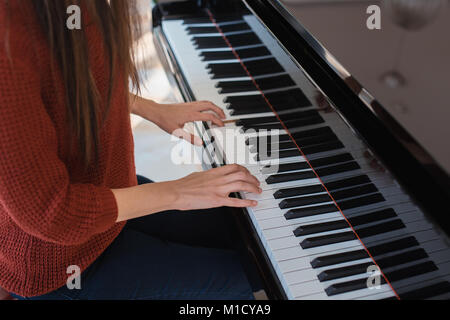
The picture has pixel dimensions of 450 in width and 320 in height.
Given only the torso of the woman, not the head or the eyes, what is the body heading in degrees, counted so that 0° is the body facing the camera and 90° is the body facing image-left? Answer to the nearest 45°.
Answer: approximately 270°
